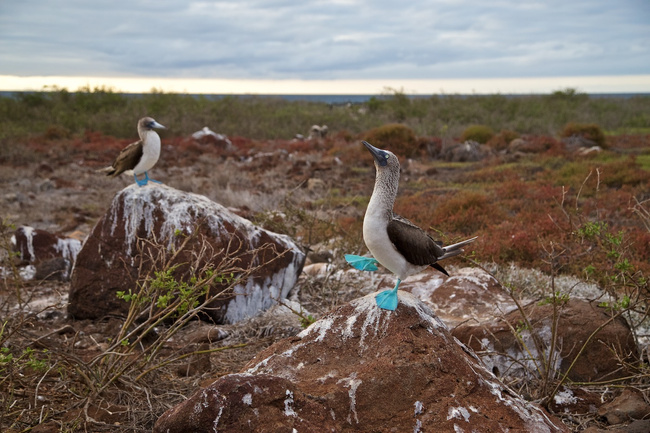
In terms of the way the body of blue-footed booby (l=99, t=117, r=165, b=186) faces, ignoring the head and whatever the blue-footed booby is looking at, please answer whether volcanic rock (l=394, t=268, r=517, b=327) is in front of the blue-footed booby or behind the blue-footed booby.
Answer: in front

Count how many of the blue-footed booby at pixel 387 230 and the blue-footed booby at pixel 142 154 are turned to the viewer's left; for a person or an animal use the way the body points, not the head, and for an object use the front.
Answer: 1

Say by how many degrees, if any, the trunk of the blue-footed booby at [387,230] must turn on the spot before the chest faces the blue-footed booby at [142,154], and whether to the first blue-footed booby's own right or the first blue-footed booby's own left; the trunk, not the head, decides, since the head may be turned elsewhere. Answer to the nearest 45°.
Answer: approximately 45° to the first blue-footed booby's own right

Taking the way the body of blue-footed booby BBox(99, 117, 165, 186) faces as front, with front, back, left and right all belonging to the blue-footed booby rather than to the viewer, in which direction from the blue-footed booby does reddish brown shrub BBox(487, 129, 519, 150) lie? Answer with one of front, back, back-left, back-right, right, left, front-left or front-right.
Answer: front-left

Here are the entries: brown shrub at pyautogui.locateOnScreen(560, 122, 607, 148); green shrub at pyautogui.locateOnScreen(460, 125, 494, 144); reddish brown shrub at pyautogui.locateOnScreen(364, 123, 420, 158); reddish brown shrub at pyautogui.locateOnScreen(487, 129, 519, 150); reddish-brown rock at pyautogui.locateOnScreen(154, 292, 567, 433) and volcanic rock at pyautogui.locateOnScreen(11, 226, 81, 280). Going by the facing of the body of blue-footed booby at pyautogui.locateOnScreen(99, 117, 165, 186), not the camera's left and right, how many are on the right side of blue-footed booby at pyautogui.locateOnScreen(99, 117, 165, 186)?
1

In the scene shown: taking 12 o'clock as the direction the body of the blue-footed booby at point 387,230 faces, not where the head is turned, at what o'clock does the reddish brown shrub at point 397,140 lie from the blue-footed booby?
The reddish brown shrub is roughly at 3 o'clock from the blue-footed booby.

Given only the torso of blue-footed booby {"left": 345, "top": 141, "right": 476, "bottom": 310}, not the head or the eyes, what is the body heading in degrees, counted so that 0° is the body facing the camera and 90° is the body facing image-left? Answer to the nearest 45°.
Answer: approximately 90°

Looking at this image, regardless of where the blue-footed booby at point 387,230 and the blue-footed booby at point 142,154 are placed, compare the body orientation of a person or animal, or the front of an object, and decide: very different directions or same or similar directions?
very different directions

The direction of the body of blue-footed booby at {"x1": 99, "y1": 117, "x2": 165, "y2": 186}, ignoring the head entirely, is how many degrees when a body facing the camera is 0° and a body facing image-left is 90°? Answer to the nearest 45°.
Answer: approximately 270°

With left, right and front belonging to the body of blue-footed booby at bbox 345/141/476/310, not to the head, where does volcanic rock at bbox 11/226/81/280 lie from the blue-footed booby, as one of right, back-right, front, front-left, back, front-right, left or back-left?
front-right

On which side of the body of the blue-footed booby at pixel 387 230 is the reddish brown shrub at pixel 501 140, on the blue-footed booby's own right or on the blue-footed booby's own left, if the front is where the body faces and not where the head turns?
on the blue-footed booby's own right
